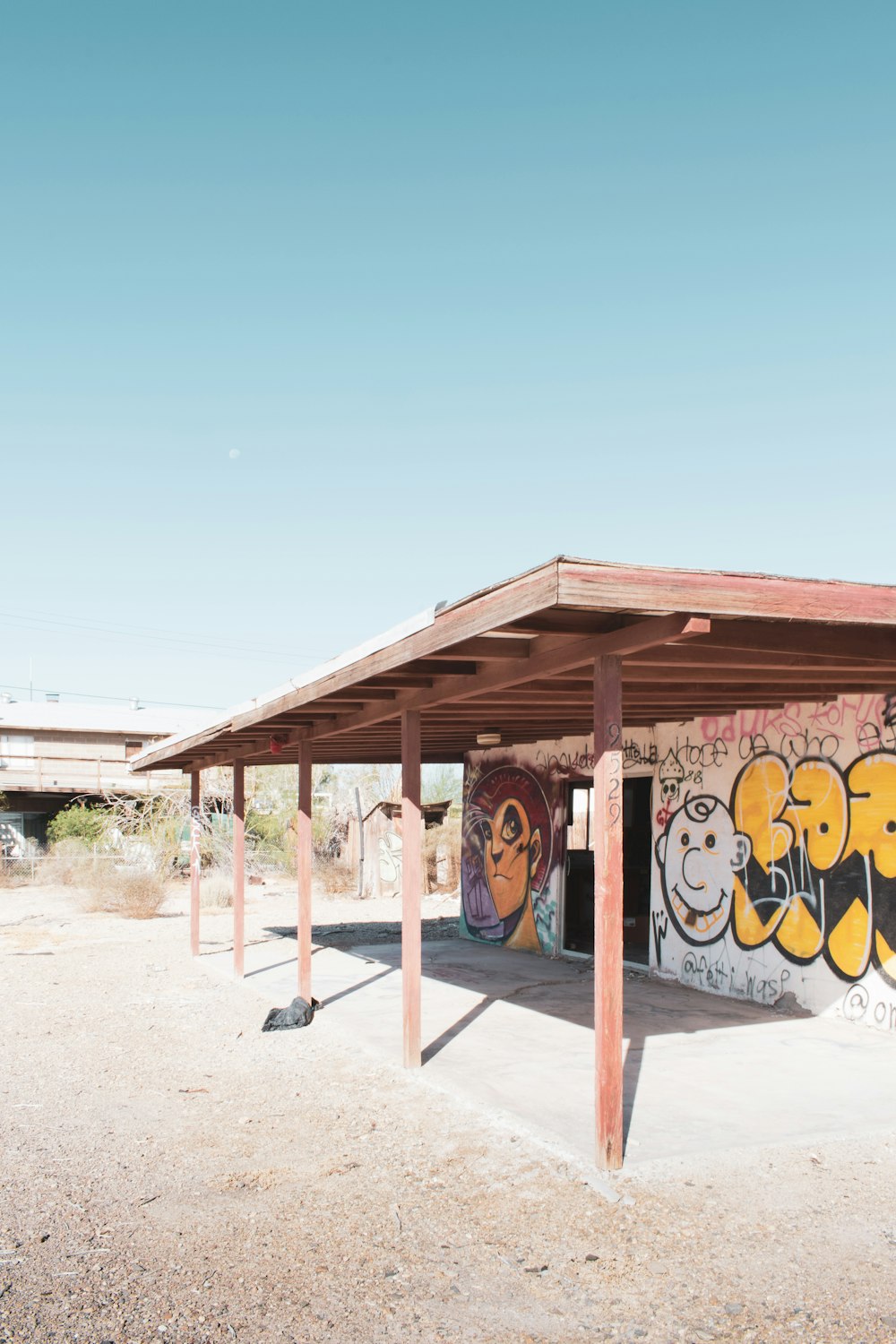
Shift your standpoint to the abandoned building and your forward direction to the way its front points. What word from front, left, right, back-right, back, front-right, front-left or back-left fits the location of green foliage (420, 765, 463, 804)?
back-right

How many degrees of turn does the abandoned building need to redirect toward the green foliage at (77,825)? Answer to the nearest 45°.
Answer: approximately 90° to its right

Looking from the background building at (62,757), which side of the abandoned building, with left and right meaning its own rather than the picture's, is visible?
right

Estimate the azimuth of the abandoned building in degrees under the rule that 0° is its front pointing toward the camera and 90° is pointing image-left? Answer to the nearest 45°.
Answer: approximately 45°

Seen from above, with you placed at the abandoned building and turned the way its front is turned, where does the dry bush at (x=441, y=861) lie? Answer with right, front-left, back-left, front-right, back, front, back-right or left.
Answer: back-right

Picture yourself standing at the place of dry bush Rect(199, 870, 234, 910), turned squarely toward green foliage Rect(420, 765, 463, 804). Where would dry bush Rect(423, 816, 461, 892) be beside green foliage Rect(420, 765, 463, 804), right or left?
right
